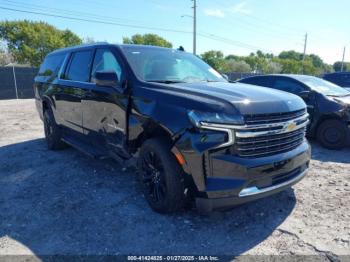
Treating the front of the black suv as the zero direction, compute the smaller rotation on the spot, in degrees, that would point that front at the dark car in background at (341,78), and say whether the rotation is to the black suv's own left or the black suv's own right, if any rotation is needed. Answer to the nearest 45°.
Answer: approximately 90° to the black suv's own left

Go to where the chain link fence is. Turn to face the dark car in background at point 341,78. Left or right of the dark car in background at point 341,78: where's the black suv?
right

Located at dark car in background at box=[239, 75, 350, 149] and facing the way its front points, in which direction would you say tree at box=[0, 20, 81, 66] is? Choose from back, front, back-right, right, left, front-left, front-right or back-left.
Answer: back

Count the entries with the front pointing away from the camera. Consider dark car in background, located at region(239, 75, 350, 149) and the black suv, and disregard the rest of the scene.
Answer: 0

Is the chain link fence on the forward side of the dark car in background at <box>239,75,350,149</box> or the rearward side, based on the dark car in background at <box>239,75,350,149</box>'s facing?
on the rearward side

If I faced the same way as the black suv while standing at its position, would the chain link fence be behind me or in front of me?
behind

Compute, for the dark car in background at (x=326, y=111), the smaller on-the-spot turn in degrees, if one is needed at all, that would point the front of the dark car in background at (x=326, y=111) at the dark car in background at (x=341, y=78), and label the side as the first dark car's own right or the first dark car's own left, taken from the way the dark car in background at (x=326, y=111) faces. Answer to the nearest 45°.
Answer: approximately 135° to the first dark car's own left

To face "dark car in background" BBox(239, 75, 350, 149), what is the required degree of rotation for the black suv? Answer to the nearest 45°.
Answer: approximately 90° to its left

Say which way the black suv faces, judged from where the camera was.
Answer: facing the viewer and to the right of the viewer
